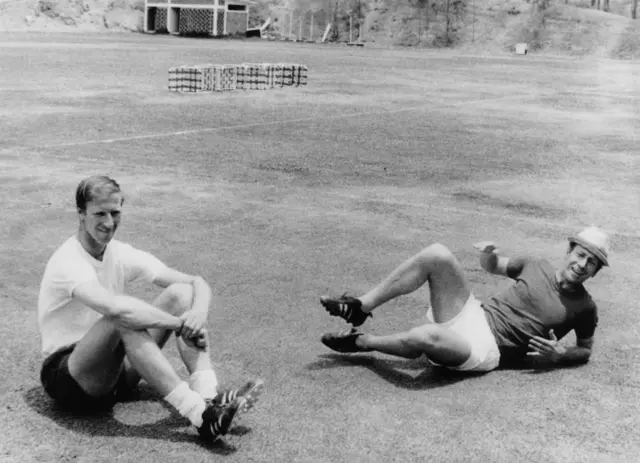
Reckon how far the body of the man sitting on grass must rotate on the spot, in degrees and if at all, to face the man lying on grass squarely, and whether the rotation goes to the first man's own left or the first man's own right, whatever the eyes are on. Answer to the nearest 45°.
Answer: approximately 45° to the first man's own left

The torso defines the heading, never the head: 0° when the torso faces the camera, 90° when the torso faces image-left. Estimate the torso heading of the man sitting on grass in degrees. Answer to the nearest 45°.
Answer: approximately 315°
